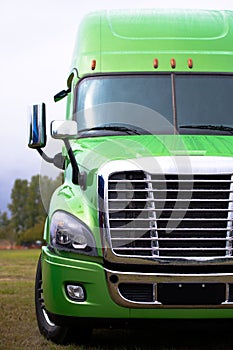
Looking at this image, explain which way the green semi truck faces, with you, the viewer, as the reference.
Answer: facing the viewer
